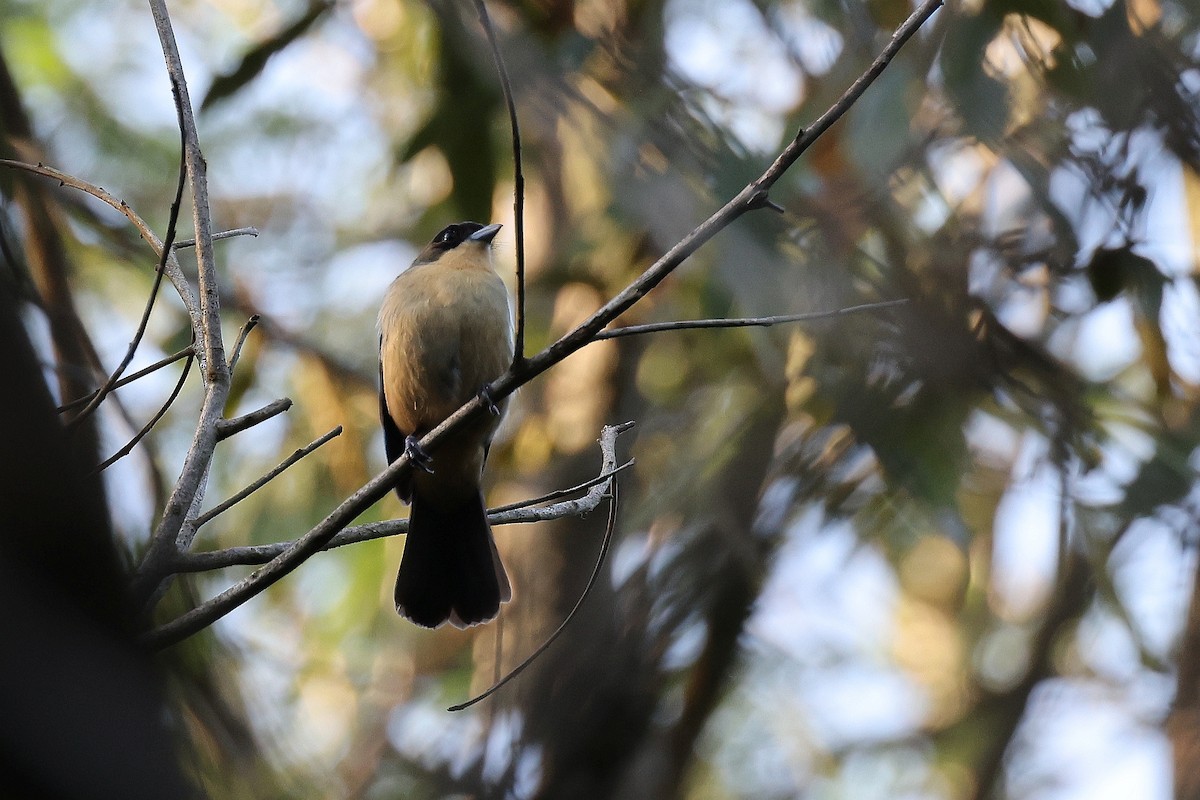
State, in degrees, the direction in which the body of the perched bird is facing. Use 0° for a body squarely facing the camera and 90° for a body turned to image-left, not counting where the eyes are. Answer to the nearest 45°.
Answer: approximately 0°
